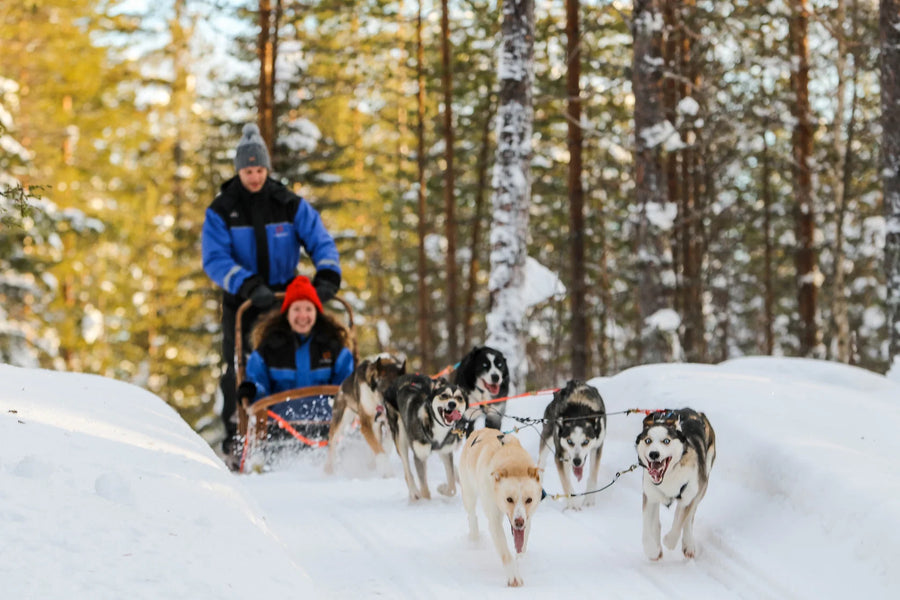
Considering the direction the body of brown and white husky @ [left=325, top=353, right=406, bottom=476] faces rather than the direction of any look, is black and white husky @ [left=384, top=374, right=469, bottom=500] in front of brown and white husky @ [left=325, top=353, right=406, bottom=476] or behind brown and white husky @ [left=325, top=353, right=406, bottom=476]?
in front

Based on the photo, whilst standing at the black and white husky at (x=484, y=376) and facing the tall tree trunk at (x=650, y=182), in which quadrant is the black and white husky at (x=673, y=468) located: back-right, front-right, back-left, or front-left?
back-right

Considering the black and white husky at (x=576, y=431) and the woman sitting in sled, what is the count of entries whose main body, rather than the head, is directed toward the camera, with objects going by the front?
2

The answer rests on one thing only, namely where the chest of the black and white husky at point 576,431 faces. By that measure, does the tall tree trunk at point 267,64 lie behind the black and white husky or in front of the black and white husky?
behind

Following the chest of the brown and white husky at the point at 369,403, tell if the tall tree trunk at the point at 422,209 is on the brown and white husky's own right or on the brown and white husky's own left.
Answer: on the brown and white husky's own left

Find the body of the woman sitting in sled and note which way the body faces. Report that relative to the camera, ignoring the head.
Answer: toward the camera

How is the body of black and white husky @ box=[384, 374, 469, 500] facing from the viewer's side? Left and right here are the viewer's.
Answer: facing the viewer and to the right of the viewer

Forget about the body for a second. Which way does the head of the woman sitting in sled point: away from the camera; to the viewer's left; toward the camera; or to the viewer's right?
toward the camera

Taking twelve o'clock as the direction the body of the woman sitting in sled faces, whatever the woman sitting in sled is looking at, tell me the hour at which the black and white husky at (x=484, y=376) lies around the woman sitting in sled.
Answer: The black and white husky is roughly at 11 o'clock from the woman sitting in sled.

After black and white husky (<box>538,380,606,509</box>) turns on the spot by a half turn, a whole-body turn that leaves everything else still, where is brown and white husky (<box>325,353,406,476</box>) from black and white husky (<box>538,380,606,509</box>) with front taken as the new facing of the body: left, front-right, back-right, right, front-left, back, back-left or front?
front-left

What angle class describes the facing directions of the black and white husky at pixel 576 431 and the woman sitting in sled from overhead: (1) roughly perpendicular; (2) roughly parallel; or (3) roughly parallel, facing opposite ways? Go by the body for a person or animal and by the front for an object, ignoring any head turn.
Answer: roughly parallel

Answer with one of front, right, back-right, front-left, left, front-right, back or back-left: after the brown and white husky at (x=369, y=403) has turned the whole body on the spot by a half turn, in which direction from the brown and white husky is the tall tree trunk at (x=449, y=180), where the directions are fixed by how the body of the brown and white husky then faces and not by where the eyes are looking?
front-right

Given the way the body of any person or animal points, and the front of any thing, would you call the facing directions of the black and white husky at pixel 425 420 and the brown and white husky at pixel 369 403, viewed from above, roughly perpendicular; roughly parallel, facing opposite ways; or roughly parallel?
roughly parallel

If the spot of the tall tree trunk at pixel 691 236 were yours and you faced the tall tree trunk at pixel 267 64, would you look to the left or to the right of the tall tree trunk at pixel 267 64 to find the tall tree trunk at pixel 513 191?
left

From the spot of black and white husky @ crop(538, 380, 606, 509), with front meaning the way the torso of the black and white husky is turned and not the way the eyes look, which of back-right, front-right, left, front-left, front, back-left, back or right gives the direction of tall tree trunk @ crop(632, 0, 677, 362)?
back

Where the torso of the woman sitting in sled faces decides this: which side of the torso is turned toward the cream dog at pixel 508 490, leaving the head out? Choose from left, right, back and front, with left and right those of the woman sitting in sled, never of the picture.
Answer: front

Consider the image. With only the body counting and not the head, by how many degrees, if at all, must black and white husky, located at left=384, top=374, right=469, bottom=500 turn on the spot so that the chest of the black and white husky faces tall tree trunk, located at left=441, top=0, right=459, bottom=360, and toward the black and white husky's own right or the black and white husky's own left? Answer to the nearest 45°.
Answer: approximately 135° to the black and white husky's own left

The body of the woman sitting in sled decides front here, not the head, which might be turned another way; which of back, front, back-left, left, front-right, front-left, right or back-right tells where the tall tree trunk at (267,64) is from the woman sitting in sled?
back

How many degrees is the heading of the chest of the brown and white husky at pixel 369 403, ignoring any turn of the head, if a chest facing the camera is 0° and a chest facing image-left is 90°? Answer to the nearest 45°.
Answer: approximately 315°
